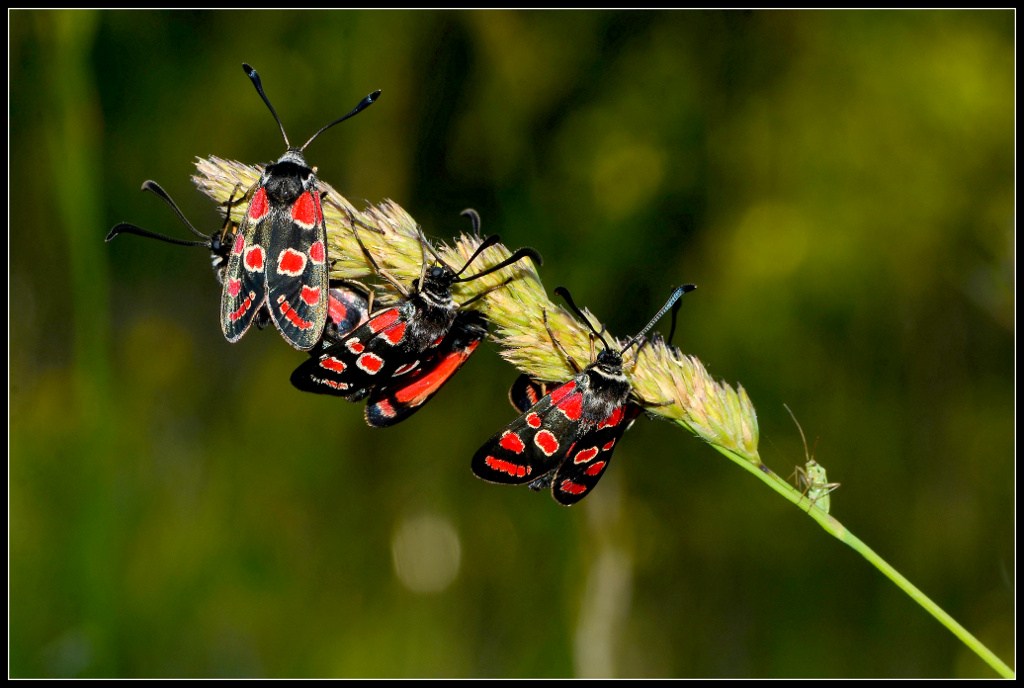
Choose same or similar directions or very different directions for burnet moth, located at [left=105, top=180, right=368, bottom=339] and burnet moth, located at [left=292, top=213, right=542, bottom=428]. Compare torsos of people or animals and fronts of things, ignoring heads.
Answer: very different directions

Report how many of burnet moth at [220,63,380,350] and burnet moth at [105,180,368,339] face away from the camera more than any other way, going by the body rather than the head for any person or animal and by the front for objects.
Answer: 1

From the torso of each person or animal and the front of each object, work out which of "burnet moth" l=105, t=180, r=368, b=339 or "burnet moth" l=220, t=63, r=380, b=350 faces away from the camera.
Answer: "burnet moth" l=220, t=63, r=380, b=350

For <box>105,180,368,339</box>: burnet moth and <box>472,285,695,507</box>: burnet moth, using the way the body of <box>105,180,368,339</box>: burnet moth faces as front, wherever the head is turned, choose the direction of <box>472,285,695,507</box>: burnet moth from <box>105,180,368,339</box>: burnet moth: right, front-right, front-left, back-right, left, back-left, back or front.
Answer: back-left

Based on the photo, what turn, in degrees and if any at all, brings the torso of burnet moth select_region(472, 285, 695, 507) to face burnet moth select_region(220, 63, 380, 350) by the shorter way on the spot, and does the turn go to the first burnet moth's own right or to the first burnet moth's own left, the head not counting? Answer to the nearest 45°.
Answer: approximately 135° to the first burnet moth's own left

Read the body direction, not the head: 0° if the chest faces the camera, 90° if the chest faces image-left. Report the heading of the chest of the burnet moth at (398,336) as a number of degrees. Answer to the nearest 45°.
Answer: approximately 225°

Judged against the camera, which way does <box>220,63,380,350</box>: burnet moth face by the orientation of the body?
away from the camera

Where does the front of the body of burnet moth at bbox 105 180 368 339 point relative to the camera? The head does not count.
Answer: to the viewer's left

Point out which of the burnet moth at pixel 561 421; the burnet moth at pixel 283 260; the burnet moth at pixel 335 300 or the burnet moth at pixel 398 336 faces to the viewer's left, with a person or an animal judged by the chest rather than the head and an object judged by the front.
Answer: the burnet moth at pixel 335 300

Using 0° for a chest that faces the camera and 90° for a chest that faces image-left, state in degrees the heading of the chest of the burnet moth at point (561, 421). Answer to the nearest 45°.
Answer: approximately 225°

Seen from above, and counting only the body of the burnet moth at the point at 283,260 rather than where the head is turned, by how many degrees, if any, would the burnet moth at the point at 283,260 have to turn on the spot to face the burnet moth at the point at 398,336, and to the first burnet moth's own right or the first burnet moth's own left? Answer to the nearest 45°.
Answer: approximately 135° to the first burnet moth's own right

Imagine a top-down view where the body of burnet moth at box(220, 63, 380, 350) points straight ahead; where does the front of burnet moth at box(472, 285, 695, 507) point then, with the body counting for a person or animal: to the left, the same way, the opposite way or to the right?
to the right
